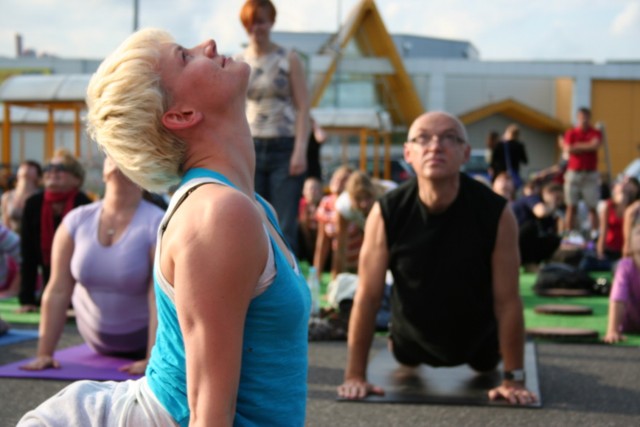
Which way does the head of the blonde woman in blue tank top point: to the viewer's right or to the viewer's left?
to the viewer's right

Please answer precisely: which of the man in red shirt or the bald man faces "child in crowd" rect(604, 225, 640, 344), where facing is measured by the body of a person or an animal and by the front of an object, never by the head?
the man in red shirt

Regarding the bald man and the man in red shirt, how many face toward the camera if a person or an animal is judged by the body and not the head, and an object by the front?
2

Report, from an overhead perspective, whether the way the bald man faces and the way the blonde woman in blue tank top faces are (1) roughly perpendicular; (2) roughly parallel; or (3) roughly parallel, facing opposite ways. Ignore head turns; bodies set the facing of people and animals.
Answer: roughly perpendicular

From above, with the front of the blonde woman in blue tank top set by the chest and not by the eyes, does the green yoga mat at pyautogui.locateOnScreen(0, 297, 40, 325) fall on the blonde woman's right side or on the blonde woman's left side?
on the blonde woman's left side

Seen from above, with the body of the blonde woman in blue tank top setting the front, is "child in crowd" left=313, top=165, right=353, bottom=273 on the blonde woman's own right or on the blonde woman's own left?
on the blonde woman's own left

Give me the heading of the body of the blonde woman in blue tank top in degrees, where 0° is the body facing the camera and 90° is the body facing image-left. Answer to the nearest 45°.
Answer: approximately 270°

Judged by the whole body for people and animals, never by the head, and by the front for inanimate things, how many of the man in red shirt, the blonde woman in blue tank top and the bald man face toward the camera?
2

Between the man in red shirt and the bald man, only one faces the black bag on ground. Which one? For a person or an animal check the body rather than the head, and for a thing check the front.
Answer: the man in red shirt
